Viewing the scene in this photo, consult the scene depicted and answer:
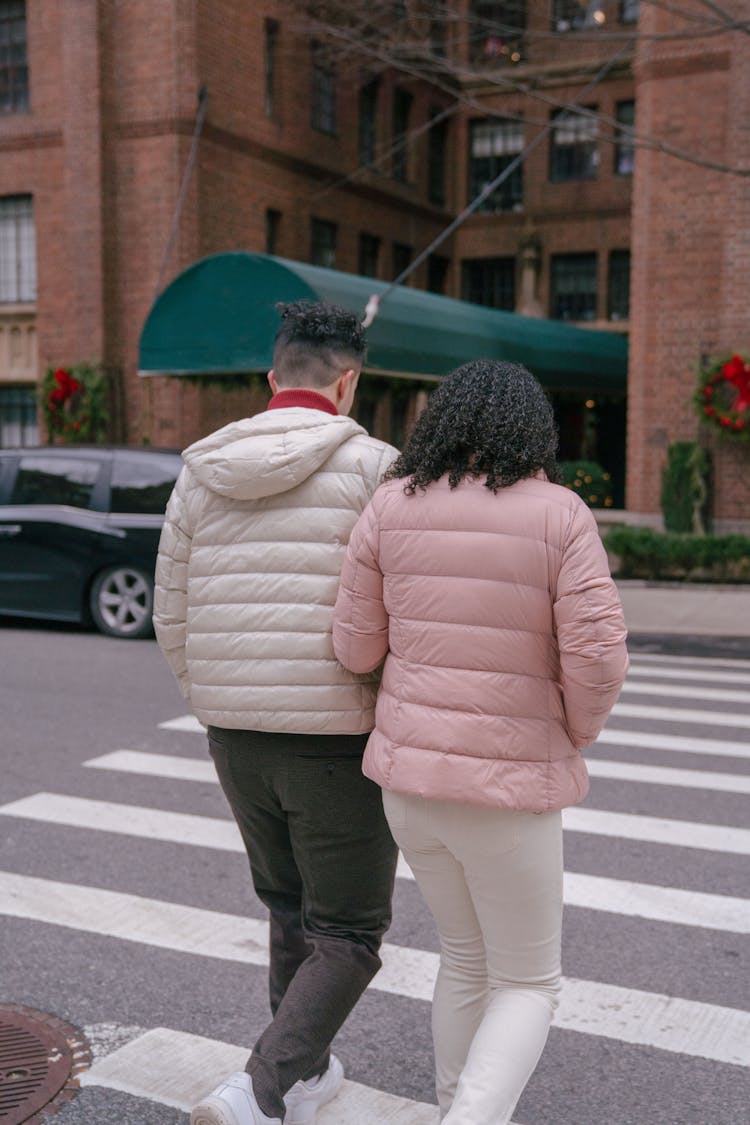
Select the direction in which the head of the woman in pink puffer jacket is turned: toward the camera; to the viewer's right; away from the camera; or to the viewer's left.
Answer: away from the camera

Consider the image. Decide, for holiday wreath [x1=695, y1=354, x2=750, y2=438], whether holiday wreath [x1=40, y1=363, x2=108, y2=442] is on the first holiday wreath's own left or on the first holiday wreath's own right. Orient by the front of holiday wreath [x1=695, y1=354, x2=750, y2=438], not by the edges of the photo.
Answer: on the first holiday wreath's own right

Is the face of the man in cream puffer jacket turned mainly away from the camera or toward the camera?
away from the camera

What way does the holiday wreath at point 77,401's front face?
toward the camera

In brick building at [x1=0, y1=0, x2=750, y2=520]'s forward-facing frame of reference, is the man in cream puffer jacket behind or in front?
in front

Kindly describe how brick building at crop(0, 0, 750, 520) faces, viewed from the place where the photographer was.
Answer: facing the viewer

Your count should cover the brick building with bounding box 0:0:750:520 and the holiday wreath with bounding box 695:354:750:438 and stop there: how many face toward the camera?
2

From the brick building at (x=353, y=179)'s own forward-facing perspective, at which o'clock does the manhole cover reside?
The manhole cover is roughly at 12 o'clock from the brick building.

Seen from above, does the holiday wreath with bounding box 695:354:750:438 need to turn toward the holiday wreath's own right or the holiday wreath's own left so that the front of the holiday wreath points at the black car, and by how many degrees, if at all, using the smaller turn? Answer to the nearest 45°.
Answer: approximately 45° to the holiday wreath's own right

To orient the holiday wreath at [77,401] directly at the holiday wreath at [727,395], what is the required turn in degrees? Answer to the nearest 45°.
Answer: approximately 45° to its left

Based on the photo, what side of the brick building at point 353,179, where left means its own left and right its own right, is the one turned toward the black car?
front

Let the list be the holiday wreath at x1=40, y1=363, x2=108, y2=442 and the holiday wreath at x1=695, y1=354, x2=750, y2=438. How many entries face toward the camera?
2
